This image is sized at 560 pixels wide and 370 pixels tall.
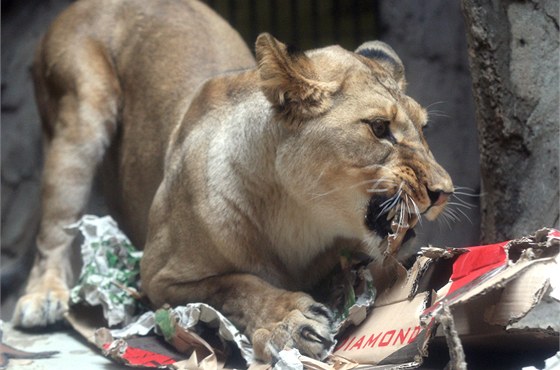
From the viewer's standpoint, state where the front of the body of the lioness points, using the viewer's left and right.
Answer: facing the viewer and to the right of the viewer
